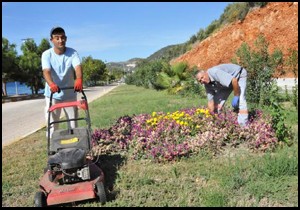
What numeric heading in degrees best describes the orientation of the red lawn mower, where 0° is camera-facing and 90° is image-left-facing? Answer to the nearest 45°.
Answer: approximately 0°

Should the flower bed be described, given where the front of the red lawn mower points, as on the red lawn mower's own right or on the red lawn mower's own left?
on the red lawn mower's own left

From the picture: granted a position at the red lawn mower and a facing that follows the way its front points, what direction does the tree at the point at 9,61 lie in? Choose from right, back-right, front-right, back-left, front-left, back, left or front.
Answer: back

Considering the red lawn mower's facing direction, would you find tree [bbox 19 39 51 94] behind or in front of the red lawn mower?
behind
